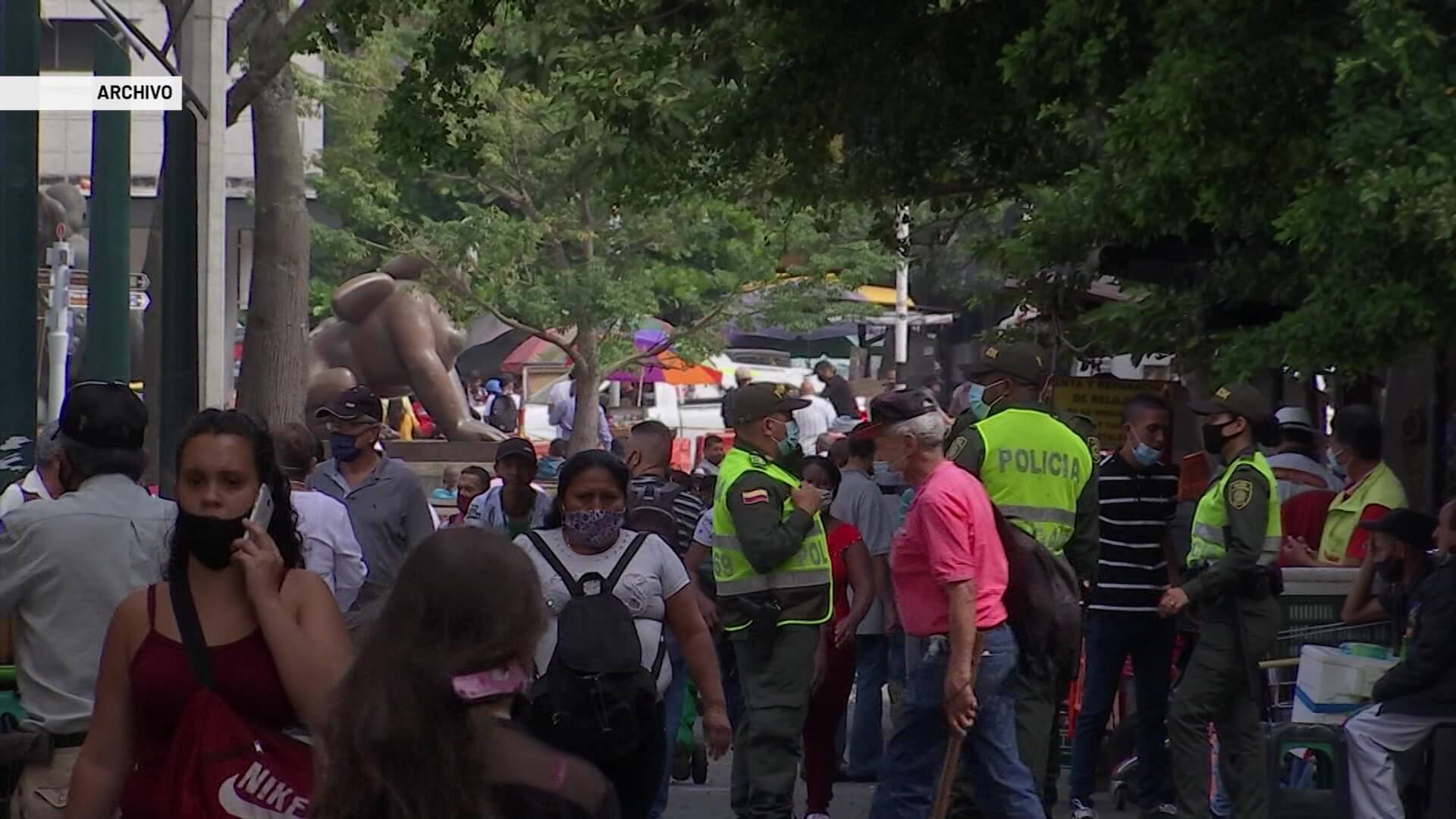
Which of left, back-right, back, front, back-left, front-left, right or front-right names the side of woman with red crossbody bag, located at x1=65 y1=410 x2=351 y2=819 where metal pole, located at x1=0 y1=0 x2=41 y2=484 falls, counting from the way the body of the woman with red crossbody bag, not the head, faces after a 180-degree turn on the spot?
front

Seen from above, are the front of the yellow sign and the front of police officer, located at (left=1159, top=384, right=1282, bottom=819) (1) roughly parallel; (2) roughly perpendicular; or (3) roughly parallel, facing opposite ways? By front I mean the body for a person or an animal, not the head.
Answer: roughly perpendicular

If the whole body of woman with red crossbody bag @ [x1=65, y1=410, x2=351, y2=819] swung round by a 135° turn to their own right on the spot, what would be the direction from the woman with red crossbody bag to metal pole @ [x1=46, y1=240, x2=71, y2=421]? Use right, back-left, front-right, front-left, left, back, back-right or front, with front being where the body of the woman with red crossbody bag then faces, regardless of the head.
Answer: front-right

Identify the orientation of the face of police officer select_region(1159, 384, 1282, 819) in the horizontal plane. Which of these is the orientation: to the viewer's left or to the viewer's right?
to the viewer's left

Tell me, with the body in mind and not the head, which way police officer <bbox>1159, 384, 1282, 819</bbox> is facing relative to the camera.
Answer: to the viewer's left

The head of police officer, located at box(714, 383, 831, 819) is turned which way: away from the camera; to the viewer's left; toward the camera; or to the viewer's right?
to the viewer's right

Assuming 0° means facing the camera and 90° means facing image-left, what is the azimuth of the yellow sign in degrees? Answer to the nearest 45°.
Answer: approximately 0°
